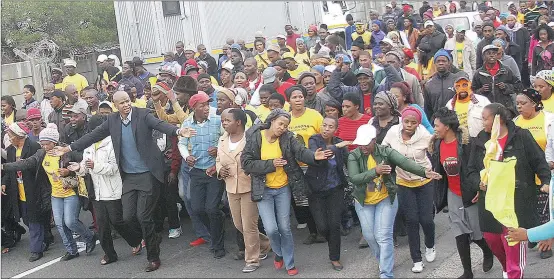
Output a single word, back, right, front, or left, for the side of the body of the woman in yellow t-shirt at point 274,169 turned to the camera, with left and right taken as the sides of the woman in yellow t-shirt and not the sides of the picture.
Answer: front

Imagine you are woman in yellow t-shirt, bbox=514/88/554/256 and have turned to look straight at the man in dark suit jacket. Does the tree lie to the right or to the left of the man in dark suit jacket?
right

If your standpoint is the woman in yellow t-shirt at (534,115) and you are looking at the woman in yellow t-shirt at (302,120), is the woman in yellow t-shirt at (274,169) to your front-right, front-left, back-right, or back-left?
front-left

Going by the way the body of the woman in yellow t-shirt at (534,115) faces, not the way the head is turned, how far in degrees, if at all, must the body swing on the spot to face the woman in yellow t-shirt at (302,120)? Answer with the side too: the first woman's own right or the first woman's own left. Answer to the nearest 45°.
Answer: approximately 45° to the first woman's own right

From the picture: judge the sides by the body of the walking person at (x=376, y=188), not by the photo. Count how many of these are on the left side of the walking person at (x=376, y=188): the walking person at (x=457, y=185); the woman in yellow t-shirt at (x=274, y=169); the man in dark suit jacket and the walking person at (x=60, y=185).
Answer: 1

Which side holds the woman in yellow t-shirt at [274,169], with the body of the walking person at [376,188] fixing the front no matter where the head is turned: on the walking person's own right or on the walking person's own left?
on the walking person's own right

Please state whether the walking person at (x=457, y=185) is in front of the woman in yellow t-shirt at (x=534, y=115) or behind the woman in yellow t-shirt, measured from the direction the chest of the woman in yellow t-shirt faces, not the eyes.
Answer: in front

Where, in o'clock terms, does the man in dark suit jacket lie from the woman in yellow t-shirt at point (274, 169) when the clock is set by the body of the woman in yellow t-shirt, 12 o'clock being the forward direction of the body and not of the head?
The man in dark suit jacket is roughly at 4 o'clock from the woman in yellow t-shirt.

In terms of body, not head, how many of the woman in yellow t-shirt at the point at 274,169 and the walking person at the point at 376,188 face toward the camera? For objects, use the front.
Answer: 2

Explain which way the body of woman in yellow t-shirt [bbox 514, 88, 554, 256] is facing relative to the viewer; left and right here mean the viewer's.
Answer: facing the viewer and to the left of the viewer

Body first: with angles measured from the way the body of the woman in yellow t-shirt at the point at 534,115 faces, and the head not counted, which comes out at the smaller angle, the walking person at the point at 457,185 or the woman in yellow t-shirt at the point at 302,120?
the walking person

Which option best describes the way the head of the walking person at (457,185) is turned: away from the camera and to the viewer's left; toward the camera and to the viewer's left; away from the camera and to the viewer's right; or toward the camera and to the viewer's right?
toward the camera and to the viewer's left

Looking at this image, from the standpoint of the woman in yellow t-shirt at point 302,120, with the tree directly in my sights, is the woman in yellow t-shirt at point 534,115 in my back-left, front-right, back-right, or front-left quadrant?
back-right

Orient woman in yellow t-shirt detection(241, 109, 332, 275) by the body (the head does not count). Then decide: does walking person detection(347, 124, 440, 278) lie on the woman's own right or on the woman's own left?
on the woman's own left

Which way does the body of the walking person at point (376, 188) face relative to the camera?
toward the camera

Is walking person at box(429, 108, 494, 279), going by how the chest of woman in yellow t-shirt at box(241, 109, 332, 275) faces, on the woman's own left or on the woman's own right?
on the woman's own left
